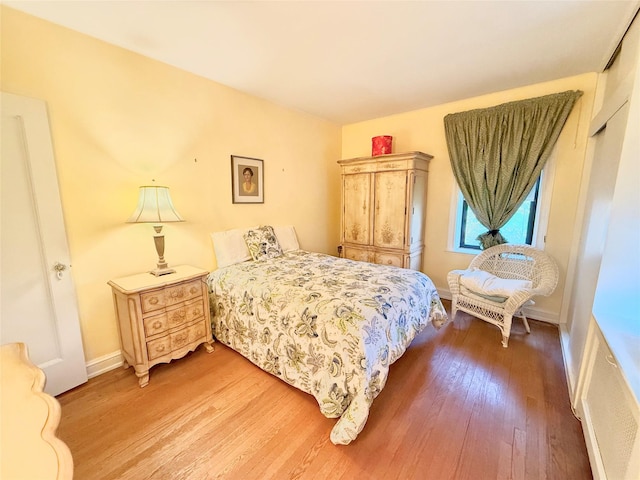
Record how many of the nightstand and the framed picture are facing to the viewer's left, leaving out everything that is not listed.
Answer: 0

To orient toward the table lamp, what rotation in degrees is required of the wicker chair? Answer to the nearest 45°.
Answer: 0° — it already faces it

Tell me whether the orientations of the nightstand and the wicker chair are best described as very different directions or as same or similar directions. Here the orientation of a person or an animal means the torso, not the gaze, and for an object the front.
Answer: very different directions

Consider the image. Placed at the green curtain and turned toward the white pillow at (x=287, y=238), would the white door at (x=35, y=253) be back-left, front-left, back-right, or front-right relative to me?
front-left

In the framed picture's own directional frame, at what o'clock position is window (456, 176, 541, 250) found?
The window is roughly at 11 o'clock from the framed picture.

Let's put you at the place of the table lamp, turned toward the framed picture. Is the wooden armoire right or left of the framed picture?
right

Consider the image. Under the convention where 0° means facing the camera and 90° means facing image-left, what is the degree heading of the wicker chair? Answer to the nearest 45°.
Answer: approximately 45°

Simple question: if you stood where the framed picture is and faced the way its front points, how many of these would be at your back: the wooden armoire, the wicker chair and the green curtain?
0

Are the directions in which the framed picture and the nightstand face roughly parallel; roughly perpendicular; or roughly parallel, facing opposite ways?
roughly parallel

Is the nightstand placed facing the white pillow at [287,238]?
no

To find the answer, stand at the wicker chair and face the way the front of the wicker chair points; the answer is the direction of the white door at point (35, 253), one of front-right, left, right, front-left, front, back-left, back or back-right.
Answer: front

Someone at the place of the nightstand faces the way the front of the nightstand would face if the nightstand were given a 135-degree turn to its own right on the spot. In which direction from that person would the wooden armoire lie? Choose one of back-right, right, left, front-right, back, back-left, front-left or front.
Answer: back

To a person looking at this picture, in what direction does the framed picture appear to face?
facing the viewer and to the right of the viewer

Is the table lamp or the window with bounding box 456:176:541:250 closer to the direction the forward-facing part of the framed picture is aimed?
the window

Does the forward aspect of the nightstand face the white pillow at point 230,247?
no

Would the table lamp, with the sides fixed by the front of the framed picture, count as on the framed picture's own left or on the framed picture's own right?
on the framed picture's own right
